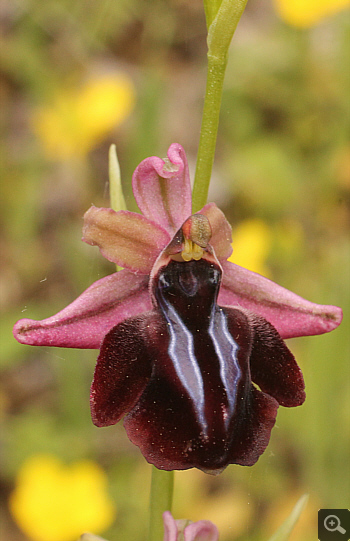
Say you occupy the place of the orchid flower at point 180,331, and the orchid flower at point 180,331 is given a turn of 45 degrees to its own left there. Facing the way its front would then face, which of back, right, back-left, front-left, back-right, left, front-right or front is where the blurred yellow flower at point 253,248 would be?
back-left

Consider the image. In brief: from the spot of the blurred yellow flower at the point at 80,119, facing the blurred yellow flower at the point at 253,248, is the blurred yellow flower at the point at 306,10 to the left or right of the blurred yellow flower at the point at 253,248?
left

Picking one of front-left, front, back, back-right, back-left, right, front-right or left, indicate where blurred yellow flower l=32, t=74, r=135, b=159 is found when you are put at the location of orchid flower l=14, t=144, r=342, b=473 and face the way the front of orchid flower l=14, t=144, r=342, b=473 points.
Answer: back

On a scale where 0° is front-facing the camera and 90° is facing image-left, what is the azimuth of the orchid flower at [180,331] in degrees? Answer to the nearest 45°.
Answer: approximately 0°

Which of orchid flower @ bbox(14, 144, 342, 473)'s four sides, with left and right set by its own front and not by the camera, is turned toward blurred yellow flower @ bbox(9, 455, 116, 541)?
back

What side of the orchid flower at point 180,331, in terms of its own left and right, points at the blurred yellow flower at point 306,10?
back
